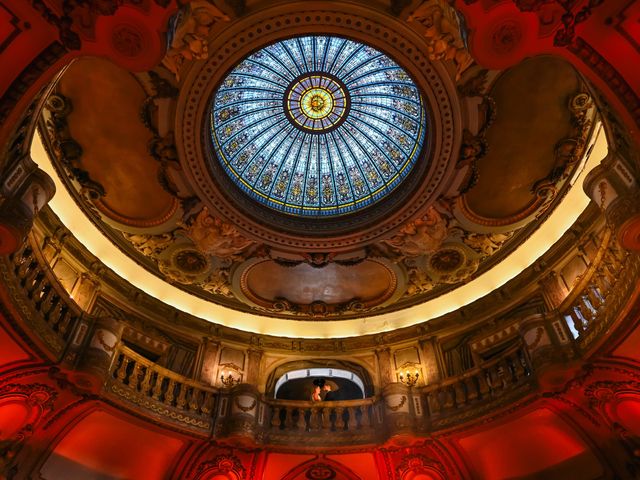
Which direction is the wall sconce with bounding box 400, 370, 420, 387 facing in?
toward the camera

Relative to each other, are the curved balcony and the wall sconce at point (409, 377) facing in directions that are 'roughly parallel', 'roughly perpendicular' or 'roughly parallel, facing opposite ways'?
roughly parallel

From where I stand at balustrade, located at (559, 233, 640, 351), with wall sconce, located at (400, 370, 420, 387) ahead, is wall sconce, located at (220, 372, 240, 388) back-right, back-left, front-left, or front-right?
front-left

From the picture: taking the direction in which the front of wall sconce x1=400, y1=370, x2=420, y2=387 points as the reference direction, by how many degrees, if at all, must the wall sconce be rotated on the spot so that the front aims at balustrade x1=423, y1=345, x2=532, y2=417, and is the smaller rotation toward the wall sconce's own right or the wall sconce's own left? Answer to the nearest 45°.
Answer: approximately 45° to the wall sconce's own left

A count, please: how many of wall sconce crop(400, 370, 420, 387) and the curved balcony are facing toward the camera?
2

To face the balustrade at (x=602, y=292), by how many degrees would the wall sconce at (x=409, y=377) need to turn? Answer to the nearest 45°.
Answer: approximately 45° to its left

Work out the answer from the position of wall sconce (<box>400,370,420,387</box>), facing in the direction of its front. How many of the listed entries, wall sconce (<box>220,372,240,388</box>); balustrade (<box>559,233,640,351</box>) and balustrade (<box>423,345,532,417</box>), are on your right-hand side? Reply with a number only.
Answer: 1

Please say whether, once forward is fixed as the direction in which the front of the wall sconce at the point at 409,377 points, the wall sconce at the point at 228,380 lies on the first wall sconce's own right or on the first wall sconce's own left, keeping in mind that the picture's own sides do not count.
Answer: on the first wall sconce's own right
